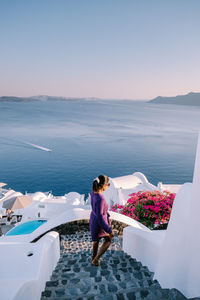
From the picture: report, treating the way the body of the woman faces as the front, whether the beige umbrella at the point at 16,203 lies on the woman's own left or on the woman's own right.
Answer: on the woman's own left
